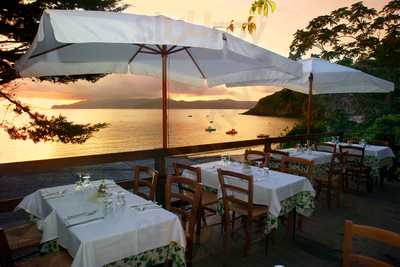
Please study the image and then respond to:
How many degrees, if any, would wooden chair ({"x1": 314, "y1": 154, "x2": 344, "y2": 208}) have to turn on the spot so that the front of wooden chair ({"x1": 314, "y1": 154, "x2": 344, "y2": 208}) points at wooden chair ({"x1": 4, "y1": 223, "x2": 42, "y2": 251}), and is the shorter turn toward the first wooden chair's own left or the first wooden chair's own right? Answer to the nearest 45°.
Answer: approximately 90° to the first wooden chair's own left

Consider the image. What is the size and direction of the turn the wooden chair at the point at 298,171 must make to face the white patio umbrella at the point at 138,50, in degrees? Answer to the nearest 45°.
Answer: approximately 45° to its right

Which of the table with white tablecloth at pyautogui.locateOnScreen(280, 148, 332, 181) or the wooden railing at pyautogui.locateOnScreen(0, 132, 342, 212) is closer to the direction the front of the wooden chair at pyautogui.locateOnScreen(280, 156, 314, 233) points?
the wooden railing

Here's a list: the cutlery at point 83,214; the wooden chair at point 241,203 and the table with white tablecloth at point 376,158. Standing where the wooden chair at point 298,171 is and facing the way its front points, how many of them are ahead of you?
2

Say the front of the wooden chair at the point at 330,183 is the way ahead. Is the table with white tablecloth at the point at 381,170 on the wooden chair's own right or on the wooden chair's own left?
on the wooden chair's own right

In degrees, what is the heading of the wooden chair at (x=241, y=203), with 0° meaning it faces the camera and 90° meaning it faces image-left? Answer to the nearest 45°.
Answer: approximately 225°

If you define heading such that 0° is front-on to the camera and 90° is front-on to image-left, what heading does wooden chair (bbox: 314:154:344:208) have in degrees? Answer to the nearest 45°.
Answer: approximately 135°

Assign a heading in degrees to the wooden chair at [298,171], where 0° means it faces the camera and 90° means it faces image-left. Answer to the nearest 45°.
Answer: approximately 45°

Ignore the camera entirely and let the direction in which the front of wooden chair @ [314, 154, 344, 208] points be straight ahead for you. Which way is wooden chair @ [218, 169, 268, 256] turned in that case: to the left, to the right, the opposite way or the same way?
to the right
